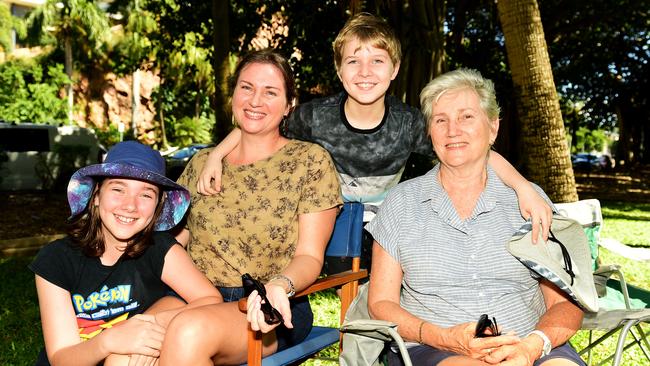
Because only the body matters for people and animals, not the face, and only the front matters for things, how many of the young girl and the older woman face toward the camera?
2

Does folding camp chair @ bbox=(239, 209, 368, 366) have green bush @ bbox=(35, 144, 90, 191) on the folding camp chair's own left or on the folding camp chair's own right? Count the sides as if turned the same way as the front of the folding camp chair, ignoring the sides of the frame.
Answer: on the folding camp chair's own right

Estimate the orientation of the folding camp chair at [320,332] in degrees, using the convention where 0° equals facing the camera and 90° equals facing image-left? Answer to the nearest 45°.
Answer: approximately 45°

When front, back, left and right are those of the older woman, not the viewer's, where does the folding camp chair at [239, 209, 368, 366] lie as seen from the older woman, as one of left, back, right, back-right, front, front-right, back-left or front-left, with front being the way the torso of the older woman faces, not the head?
right

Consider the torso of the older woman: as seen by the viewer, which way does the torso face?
toward the camera

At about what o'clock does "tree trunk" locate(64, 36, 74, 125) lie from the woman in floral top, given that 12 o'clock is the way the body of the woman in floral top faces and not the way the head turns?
The tree trunk is roughly at 4 o'clock from the woman in floral top.

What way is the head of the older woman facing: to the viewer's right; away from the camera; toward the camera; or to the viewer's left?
toward the camera

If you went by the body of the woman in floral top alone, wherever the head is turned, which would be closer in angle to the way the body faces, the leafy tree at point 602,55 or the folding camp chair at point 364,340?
the folding camp chair

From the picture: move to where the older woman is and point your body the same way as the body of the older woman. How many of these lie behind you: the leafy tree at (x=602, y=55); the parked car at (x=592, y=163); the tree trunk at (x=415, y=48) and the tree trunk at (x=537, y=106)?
4

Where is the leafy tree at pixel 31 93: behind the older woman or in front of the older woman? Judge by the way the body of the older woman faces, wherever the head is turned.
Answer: behind

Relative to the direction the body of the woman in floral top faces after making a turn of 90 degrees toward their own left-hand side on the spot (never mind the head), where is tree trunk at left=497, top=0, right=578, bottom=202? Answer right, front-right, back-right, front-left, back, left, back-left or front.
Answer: left

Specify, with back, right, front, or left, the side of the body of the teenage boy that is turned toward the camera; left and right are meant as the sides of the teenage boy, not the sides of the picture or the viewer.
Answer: front

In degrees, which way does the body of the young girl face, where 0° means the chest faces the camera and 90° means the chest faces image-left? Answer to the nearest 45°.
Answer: approximately 0°

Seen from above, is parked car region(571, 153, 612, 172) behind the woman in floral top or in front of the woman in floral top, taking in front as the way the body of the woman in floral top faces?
behind

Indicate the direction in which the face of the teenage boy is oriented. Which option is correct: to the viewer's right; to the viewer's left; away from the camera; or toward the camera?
toward the camera

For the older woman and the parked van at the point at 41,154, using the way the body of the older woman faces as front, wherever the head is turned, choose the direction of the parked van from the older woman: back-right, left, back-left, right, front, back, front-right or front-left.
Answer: back-right

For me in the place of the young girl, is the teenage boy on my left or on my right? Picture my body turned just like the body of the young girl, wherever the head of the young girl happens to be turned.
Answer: on my left

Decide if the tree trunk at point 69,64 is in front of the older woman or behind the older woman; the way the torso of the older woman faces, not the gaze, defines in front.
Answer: behind

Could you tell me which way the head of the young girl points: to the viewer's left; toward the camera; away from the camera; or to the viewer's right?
toward the camera
